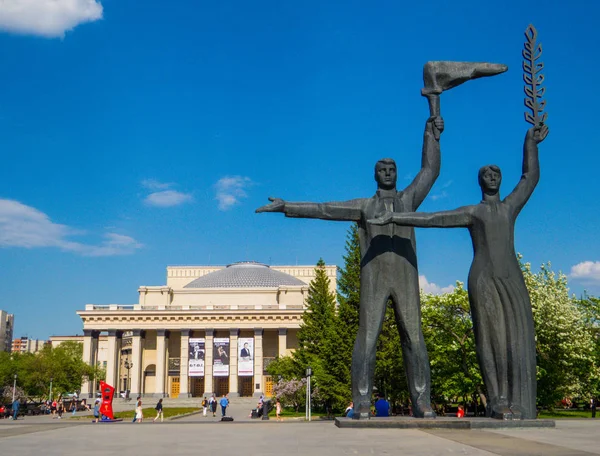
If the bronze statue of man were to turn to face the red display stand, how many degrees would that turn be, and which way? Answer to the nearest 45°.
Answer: approximately 135° to its right

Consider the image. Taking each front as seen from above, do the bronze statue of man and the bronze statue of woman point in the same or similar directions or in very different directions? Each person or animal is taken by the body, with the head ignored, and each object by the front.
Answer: same or similar directions

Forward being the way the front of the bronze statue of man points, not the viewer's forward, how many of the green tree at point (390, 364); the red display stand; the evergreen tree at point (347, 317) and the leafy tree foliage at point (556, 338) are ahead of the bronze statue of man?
0

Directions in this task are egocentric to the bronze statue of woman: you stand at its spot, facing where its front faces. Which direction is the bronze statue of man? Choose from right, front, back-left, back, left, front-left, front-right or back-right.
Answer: right

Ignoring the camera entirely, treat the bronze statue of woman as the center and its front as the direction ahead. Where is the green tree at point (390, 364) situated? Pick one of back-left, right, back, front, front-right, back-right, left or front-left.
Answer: back

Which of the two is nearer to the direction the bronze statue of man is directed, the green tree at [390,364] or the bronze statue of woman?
the bronze statue of woman

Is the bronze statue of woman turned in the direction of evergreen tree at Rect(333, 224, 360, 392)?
no

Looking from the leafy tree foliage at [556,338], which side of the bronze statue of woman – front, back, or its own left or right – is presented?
back

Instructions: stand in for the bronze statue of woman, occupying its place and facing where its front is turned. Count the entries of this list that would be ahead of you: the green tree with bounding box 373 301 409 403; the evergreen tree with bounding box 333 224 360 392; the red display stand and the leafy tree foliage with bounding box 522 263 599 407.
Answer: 0

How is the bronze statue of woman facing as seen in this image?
toward the camera

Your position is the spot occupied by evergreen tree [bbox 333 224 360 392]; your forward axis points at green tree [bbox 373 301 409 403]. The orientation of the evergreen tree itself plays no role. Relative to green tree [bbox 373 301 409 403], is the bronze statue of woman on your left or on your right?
right

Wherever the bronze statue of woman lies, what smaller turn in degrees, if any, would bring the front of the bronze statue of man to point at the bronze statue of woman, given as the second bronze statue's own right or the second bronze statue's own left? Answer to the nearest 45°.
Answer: approximately 90° to the second bronze statue's own left

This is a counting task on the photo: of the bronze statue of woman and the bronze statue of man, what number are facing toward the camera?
2

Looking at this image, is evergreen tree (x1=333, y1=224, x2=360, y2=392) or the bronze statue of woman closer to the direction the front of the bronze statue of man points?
the bronze statue of woman

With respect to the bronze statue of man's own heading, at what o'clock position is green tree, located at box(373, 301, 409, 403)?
The green tree is roughly at 6 o'clock from the bronze statue of man.

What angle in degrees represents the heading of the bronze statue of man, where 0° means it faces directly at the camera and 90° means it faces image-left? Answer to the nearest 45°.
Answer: approximately 0°
